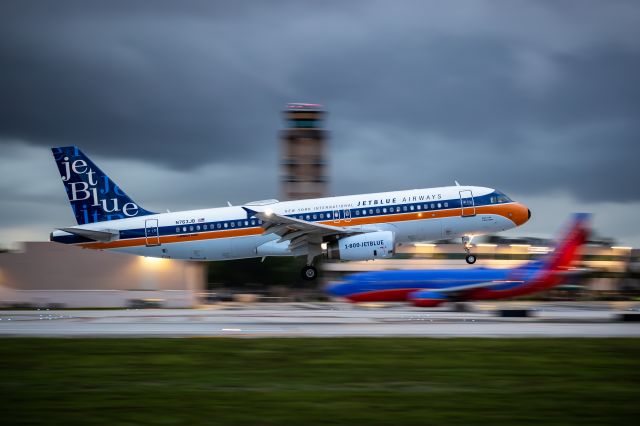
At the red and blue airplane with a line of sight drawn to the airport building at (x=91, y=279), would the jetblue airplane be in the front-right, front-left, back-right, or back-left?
front-left

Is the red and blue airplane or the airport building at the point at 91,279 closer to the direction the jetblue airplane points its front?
the red and blue airplane

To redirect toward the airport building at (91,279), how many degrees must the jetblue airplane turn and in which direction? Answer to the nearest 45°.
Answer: approximately 135° to its left

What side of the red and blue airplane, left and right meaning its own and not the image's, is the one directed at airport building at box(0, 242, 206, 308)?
front

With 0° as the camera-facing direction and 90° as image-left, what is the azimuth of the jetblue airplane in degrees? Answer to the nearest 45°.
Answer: approximately 270°

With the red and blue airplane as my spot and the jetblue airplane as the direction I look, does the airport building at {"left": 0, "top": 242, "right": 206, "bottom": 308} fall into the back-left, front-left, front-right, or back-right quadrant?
front-right

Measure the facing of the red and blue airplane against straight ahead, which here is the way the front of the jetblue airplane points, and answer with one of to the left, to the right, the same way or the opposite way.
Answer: the opposite way

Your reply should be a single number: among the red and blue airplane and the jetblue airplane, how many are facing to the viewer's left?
1

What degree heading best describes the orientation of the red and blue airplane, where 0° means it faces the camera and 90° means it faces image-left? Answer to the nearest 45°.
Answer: approximately 90°
